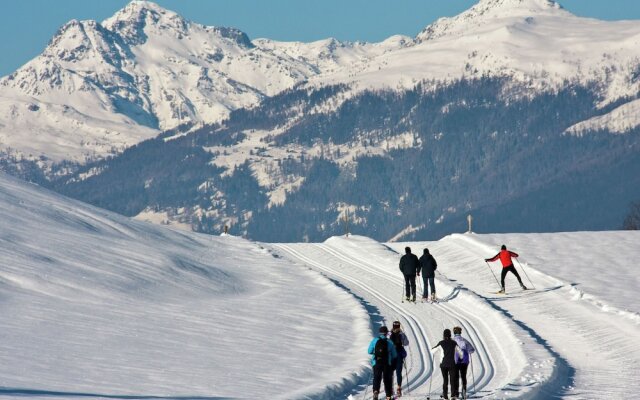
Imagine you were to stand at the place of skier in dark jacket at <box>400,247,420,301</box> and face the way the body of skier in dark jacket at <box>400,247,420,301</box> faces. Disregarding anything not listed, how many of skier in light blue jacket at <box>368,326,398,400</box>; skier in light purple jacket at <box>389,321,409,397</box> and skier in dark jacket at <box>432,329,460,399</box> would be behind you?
3

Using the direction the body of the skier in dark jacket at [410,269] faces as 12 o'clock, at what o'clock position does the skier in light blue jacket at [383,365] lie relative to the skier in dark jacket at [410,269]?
the skier in light blue jacket at [383,365] is roughly at 6 o'clock from the skier in dark jacket at [410,269].

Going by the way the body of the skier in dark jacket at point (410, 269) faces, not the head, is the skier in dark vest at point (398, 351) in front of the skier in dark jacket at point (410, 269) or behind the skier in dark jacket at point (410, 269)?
behind

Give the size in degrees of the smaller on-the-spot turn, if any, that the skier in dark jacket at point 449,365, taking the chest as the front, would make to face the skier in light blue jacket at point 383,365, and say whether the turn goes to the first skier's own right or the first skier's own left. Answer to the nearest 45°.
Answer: approximately 90° to the first skier's own left

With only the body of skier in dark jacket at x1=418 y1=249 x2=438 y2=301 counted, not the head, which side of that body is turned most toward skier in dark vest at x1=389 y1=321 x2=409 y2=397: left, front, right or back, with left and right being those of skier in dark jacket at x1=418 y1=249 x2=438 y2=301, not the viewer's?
back

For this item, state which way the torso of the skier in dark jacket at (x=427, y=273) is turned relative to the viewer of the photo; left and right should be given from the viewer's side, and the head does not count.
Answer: facing away from the viewer

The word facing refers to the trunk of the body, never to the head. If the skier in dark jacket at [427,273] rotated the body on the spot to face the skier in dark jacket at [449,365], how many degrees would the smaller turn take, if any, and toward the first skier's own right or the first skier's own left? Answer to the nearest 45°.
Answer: approximately 180°

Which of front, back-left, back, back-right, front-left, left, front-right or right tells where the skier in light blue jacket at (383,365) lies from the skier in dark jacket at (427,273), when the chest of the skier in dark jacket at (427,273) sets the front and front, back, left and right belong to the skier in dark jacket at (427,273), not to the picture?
back

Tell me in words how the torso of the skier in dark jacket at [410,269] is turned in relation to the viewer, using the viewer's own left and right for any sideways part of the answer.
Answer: facing away from the viewer

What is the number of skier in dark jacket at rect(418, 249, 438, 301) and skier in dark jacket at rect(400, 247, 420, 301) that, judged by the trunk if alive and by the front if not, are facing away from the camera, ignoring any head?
2

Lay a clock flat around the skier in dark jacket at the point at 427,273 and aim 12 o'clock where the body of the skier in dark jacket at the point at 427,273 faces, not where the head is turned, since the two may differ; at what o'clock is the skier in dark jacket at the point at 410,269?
the skier in dark jacket at the point at 410,269 is roughly at 9 o'clock from the skier in dark jacket at the point at 427,273.

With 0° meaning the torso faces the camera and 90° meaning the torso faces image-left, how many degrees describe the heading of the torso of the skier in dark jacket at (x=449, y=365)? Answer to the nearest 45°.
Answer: approximately 180°
